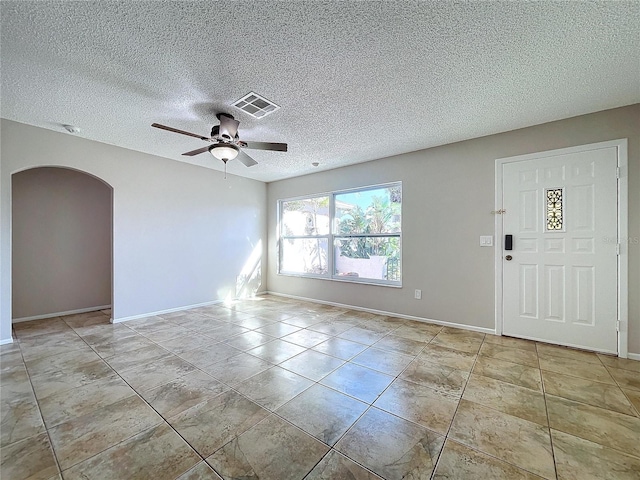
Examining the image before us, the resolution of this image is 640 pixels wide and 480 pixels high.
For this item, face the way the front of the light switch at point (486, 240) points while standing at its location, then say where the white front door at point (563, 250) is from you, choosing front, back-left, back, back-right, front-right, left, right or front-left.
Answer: left

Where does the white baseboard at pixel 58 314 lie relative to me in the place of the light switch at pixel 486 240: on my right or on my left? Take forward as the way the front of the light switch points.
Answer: on my right

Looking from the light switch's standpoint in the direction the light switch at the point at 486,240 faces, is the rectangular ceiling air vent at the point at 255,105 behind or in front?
in front

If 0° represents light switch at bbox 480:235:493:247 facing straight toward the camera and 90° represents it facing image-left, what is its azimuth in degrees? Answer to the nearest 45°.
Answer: approximately 0°

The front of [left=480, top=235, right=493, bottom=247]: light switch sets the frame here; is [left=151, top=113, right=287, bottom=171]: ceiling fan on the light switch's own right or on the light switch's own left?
on the light switch's own right
